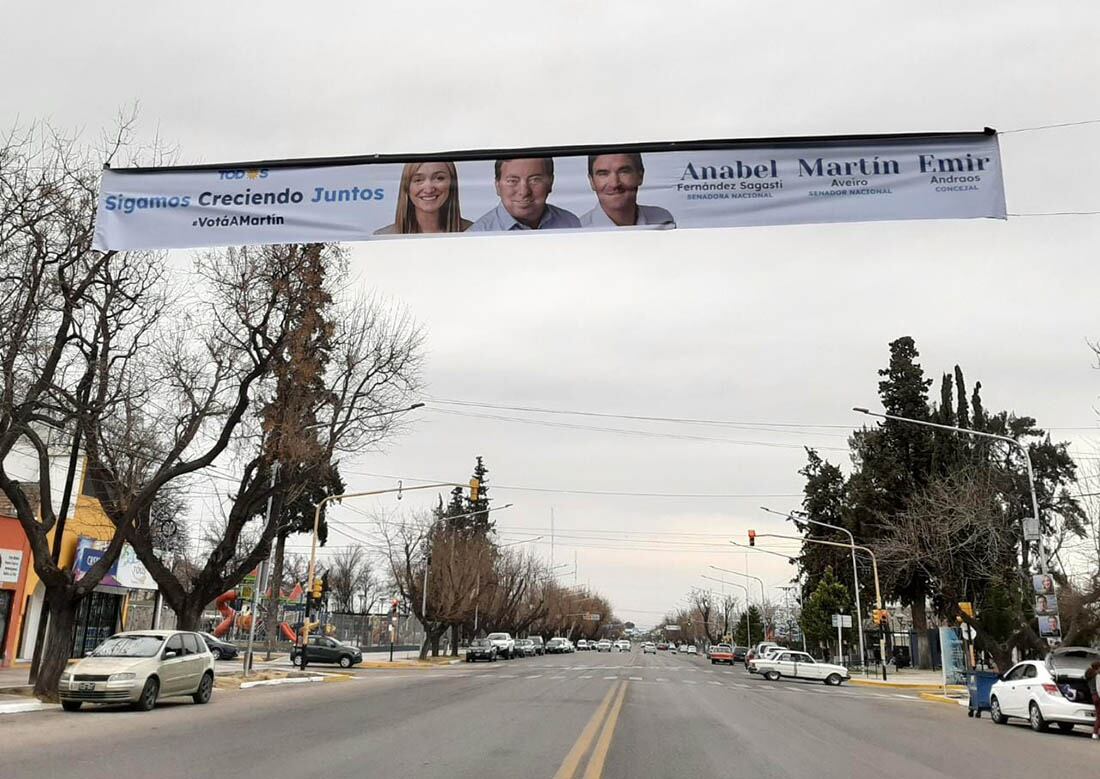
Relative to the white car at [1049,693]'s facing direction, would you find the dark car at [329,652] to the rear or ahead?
ahead

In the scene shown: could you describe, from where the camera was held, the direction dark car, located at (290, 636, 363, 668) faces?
facing to the right of the viewer

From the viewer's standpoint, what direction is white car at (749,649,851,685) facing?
to the viewer's right

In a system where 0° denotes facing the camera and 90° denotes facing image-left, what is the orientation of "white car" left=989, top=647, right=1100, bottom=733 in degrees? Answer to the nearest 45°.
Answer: approximately 135°

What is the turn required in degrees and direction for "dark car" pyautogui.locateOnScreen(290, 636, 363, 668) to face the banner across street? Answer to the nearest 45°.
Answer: approximately 90° to its right

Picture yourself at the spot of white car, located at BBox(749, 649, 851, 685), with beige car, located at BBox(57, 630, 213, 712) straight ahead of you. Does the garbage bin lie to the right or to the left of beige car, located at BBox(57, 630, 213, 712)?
left

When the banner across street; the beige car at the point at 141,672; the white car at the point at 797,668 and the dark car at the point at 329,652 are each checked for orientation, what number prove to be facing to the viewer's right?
2

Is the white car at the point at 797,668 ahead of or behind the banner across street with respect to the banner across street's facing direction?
behind

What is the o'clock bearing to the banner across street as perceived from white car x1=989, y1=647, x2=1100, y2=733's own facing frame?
The banner across street is roughly at 8 o'clock from the white car.

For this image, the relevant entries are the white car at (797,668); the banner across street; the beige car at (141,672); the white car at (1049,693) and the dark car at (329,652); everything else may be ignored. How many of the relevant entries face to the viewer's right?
2
